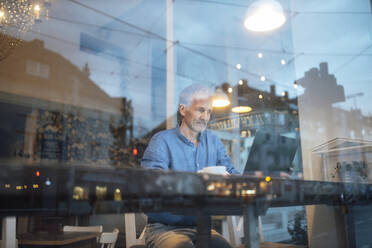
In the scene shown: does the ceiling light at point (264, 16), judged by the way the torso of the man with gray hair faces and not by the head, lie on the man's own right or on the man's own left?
on the man's own left

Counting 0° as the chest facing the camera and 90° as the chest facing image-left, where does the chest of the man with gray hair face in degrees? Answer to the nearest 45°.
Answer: approximately 315°

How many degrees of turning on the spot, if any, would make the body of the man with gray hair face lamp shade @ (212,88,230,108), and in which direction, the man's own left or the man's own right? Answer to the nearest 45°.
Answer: approximately 135° to the man's own left

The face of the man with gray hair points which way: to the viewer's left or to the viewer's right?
to the viewer's right

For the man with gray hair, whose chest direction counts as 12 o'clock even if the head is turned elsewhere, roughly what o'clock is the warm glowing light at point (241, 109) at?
The warm glowing light is roughly at 8 o'clock from the man with gray hair.
